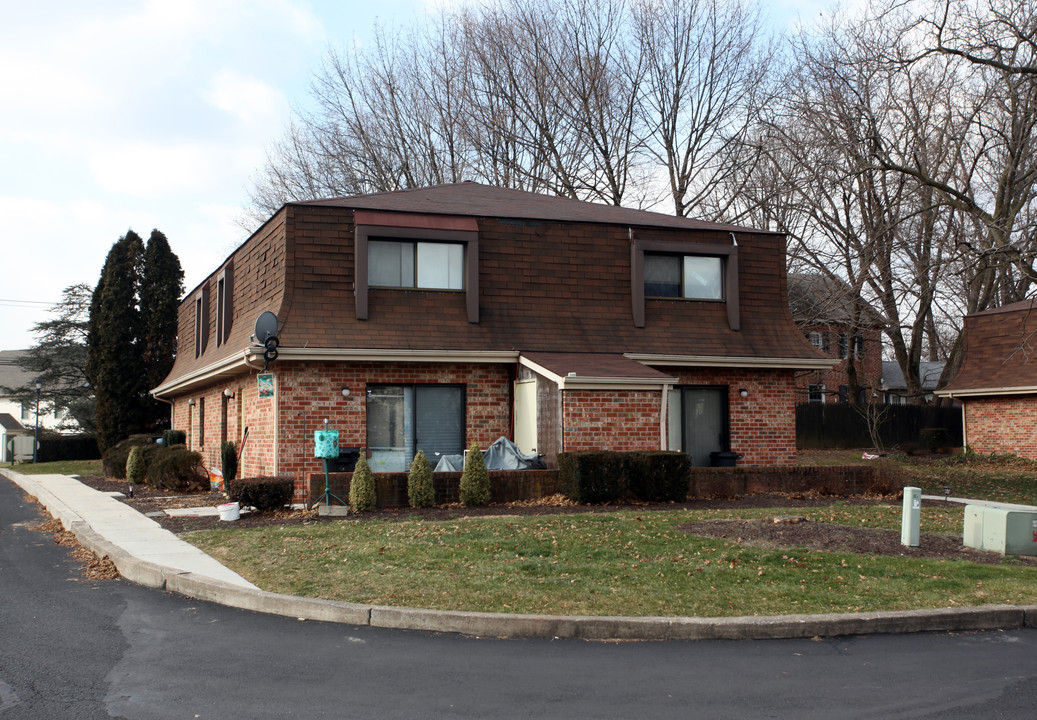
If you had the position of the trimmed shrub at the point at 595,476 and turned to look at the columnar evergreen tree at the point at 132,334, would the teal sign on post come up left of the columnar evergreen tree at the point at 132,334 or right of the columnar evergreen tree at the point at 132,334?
left

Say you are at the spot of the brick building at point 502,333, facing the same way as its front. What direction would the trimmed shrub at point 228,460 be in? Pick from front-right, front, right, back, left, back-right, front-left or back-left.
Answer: right

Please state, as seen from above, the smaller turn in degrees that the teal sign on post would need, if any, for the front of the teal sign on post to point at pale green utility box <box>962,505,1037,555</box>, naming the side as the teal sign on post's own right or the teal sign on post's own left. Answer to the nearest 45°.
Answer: approximately 45° to the teal sign on post's own left

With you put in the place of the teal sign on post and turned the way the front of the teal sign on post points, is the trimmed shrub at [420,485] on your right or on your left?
on your left

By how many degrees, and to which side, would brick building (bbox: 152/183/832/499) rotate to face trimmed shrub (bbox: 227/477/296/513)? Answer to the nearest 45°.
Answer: approximately 45° to its right

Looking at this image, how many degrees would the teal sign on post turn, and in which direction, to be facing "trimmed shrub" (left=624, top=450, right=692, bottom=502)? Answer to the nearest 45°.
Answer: approximately 90° to its left

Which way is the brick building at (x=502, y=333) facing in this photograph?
toward the camera

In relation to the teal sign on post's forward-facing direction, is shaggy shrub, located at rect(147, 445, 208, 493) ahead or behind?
behind

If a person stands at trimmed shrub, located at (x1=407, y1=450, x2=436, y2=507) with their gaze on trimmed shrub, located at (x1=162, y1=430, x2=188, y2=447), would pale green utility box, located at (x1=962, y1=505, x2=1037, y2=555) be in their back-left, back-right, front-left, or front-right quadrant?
back-right

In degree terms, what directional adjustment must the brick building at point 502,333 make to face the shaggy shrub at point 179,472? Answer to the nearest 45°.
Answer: approximately 90° to its right

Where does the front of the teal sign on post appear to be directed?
toward the camera

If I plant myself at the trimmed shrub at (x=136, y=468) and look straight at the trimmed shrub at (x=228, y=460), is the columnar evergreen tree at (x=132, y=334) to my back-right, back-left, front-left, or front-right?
back-left

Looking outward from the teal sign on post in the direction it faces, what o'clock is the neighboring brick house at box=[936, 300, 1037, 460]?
The neighboring brick house is roughly at 8 o'clock from the teal sign on post.
